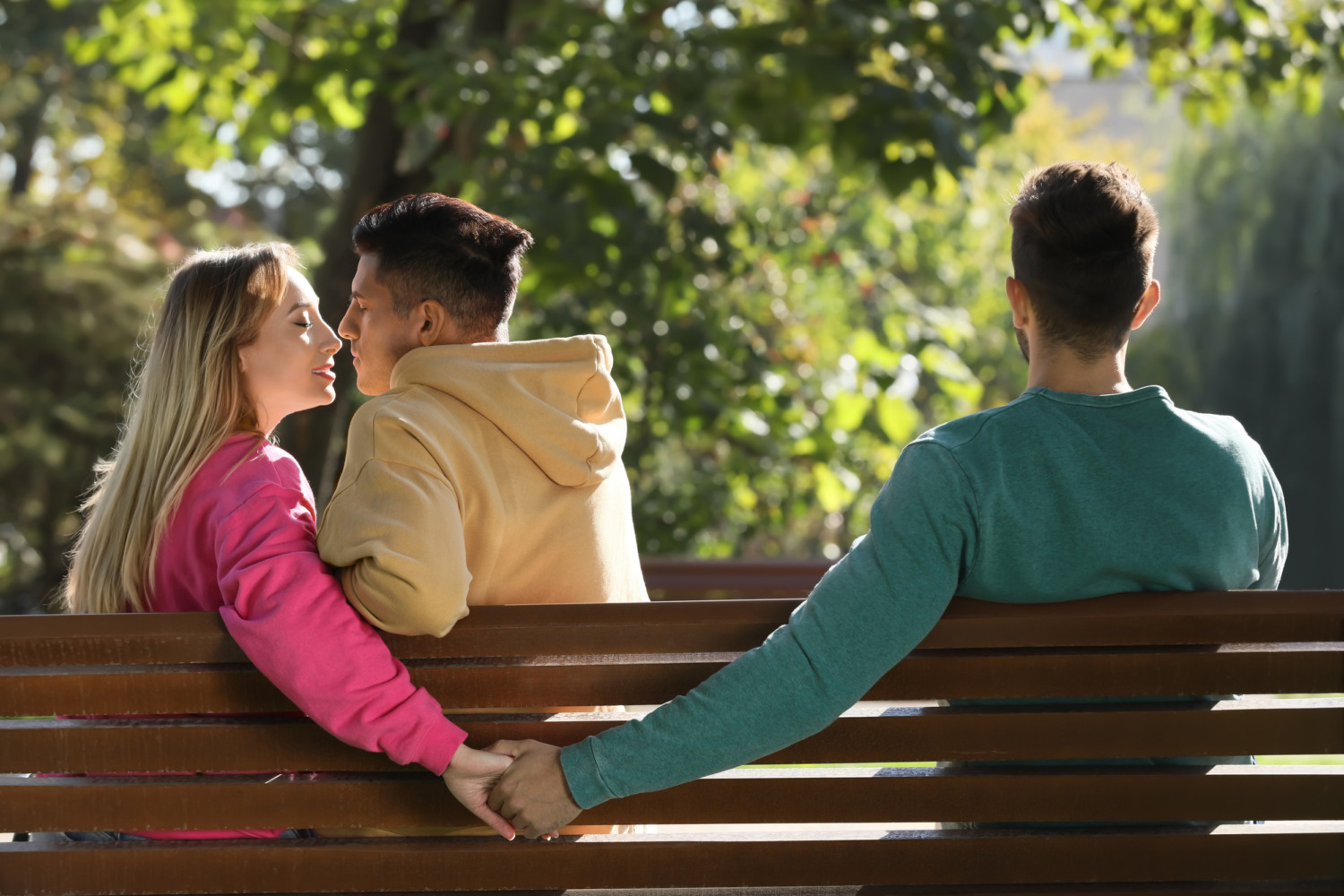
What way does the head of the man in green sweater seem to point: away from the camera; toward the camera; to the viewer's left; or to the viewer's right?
away from the camera

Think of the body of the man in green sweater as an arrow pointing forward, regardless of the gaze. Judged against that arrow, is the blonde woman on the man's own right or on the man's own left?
on the man's own left

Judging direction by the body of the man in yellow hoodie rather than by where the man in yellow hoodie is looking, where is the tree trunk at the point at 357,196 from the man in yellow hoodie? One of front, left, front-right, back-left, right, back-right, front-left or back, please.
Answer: front-right

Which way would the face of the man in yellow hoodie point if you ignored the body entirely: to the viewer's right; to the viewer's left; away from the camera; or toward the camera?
to the viewer's left

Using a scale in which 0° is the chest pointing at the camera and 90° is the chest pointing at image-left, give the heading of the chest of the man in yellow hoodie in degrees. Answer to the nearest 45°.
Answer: approximately 135°

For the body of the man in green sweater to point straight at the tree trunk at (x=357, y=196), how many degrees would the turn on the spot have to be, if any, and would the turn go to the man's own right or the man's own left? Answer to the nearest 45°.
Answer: approximately 45° to the man's own left

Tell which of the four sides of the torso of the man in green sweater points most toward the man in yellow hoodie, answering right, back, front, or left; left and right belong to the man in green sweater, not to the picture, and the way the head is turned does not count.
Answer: left

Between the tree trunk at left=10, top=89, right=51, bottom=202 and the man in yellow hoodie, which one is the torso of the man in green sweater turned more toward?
the tree trunk

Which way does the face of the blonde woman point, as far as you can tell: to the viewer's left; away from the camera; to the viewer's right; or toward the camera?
to the viewer's right

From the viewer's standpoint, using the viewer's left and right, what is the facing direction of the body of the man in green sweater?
facing away from the viewer
